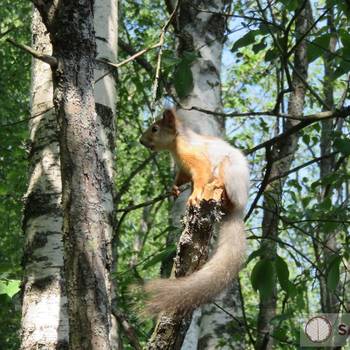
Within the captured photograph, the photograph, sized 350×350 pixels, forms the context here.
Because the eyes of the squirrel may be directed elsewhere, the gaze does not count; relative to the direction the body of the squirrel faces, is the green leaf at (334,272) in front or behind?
behind

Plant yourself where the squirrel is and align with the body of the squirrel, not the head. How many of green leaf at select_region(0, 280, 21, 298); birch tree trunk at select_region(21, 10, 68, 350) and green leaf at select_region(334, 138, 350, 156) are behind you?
1

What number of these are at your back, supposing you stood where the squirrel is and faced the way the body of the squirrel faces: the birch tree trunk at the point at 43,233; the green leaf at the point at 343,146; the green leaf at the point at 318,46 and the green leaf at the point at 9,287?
2

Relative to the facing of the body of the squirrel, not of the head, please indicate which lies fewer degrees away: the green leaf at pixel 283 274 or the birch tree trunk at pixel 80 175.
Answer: the birch tree trunk

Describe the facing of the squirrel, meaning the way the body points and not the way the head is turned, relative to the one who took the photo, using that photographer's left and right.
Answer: facing to the left of the viewer

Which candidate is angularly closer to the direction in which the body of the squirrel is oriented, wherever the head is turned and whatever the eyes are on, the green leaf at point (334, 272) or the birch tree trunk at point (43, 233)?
the birch tree trunk

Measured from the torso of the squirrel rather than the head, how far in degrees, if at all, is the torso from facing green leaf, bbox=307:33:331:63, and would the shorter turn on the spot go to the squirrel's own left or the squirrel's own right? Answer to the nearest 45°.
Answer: approximately 180°

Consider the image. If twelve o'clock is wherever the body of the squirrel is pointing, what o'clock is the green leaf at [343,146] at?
The green leaf is roughly at 6 o'clock from the squirrel.
